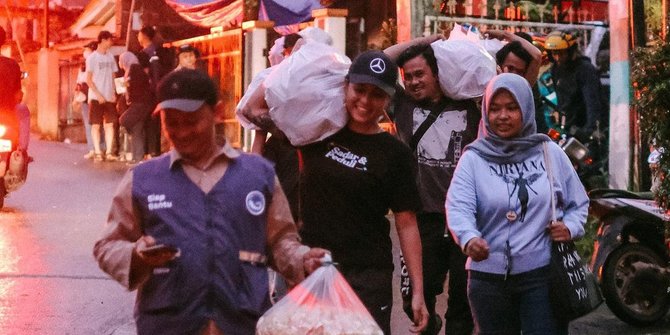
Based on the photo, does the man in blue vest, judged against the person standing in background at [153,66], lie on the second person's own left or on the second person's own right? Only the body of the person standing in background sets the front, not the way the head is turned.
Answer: on the second person's own left

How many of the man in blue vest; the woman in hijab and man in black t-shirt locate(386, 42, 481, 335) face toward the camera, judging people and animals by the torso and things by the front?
3

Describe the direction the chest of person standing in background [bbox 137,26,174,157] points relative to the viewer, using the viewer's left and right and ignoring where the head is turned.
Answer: facing the viewer and to the left of the viewer

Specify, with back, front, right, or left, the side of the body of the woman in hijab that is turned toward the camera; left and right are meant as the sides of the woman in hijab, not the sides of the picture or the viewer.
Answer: front

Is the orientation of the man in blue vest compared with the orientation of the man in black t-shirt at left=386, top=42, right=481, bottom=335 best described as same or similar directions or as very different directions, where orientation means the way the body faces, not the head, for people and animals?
same or similar directions

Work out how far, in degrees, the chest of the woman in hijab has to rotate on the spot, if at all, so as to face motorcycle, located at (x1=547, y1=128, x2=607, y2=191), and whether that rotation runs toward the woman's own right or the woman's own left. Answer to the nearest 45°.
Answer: approximately 180°

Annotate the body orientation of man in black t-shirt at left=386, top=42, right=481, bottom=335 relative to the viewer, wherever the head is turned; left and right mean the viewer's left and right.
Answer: facing the viewer

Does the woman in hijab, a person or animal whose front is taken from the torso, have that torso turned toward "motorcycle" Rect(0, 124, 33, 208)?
no

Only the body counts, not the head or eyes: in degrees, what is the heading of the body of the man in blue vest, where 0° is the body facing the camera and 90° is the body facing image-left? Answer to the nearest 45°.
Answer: approximately 0°

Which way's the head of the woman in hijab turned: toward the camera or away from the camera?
toward the camera

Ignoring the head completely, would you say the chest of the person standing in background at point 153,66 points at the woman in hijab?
no
